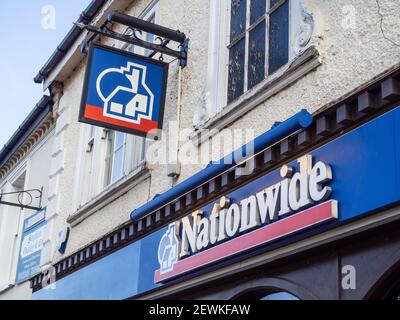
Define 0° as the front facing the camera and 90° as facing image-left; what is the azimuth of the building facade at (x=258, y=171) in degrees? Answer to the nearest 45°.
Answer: approximately 45°
